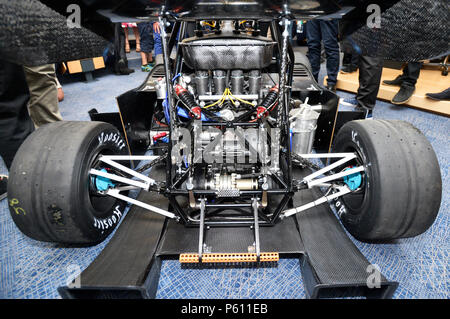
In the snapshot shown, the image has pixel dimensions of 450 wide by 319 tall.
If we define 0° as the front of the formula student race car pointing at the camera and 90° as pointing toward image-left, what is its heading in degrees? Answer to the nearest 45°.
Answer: approximately 180°

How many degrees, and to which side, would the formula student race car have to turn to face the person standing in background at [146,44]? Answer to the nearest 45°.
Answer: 0° — it already faces them
